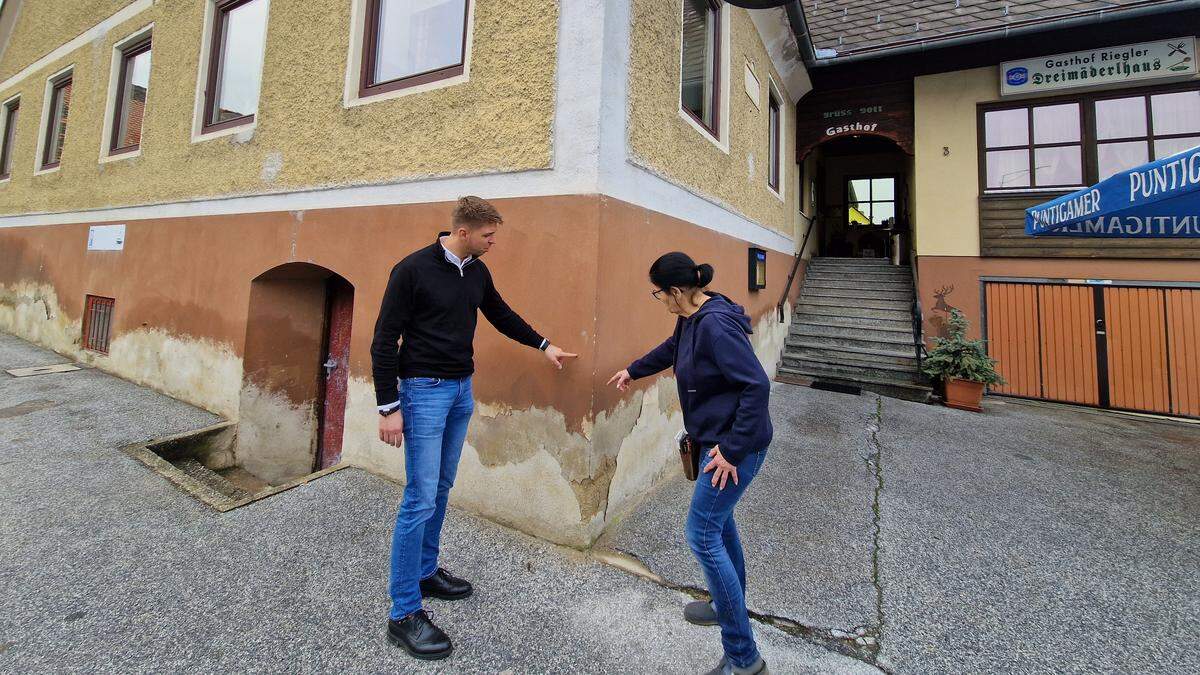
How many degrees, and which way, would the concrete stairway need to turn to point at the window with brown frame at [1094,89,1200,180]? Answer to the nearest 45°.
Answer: approximately 90° to its left

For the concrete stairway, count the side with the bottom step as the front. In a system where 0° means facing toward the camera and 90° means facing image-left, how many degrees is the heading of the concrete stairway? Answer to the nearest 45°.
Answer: approximately 0°

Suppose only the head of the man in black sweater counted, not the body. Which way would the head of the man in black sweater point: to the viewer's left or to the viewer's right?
to the viewer's right

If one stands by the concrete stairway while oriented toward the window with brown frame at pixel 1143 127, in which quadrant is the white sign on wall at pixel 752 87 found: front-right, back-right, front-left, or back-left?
back-right
